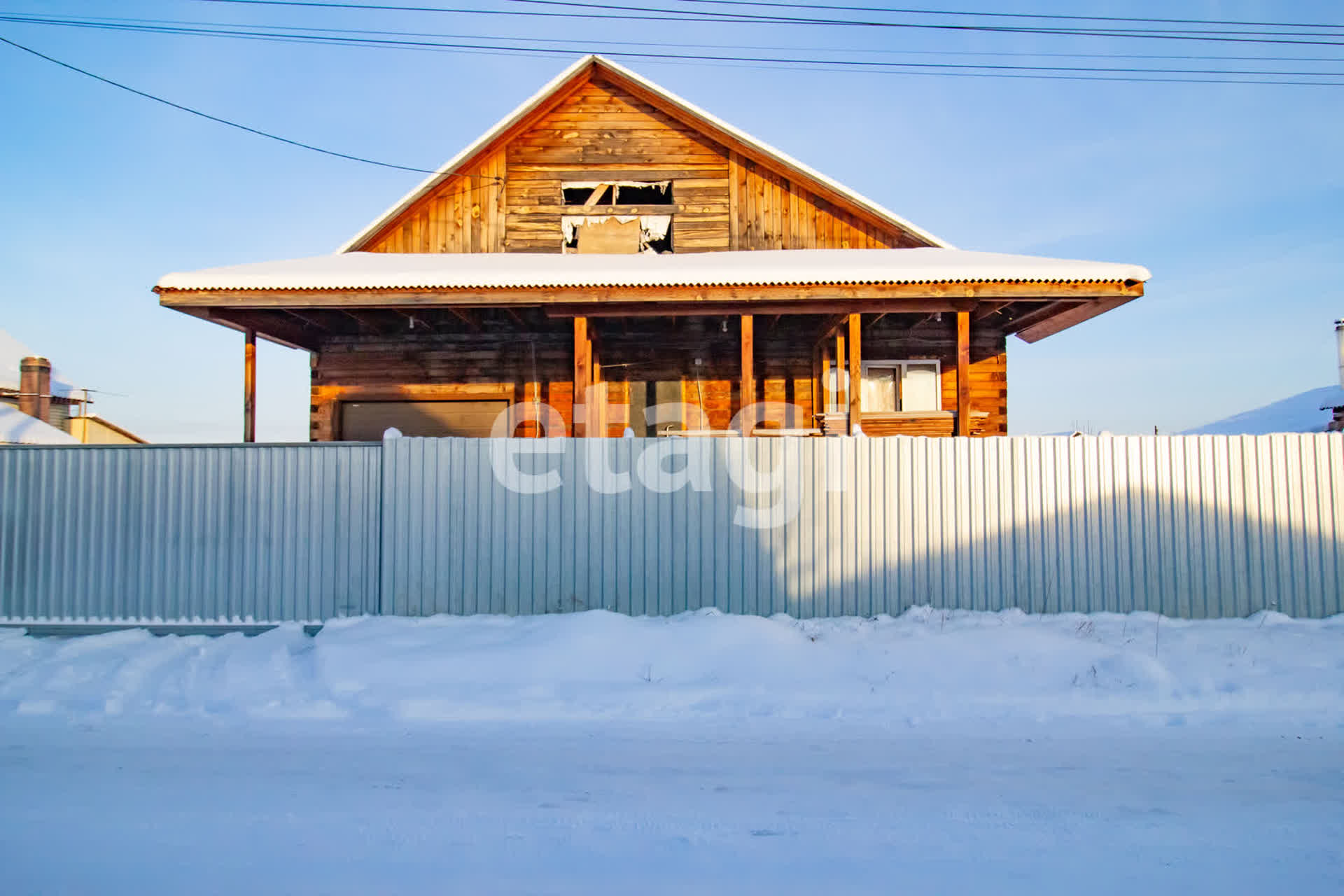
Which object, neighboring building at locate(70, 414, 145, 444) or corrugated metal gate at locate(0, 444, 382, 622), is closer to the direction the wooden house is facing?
the corrugated metal gate

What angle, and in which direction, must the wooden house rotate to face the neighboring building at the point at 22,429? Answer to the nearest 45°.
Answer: approximately 135° to its right

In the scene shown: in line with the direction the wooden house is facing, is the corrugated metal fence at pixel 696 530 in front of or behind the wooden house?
in front

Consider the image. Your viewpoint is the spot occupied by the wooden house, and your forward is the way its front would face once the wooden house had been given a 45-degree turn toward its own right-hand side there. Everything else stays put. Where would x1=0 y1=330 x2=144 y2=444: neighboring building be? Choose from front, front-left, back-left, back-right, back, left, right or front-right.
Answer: right

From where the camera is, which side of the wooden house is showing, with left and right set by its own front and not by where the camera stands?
front
